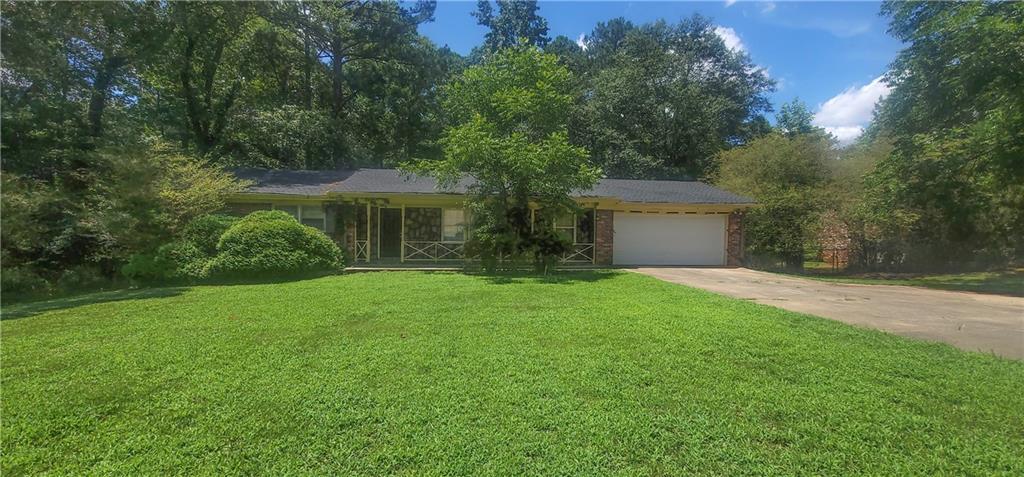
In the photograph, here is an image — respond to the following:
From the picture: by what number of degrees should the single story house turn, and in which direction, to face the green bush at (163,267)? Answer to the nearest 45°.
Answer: approximately 45° to its right

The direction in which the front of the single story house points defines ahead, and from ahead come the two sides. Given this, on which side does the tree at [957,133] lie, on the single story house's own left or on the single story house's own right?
on the single story house's own left

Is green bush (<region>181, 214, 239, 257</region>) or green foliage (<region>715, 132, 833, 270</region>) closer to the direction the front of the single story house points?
the green bush

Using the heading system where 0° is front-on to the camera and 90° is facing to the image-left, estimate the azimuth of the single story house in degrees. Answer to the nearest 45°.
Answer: approximately 0°

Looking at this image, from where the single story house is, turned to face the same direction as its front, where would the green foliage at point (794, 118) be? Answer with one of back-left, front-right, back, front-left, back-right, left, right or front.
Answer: back-left

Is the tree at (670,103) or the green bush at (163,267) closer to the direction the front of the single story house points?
the green bush

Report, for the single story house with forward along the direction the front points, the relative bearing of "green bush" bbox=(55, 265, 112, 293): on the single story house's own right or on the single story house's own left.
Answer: on the single story house's own right

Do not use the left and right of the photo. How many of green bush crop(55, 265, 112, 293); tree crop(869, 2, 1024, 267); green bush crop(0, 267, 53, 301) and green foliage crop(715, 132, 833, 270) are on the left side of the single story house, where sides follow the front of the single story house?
2

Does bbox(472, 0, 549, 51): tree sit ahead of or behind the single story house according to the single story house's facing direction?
behind

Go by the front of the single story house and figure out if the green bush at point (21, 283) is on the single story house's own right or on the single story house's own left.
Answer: on the single story house's own right

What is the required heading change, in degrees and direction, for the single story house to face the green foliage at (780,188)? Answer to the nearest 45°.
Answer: approximately 90° to its left
